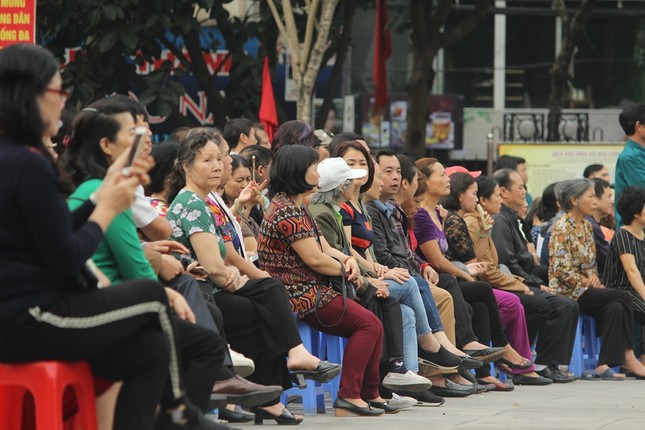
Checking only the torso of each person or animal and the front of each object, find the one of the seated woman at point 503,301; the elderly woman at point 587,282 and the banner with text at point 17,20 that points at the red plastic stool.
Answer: the banner with text

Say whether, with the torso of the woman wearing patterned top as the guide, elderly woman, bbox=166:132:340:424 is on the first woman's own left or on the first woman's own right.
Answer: on the first woman's own right

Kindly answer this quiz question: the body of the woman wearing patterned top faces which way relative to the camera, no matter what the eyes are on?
to the viewer's right

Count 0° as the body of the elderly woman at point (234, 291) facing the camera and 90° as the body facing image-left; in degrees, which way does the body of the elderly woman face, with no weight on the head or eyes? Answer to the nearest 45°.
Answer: approximately 315°

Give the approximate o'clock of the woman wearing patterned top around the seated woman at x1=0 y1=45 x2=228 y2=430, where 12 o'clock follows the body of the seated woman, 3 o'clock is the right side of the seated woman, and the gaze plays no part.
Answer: The woman wearing patterned top is roughly at 10 o'clock from the seated woman.

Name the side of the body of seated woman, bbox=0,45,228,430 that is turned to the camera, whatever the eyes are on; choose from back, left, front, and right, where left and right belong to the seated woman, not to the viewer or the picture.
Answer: right

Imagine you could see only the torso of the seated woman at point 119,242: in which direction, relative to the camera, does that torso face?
to the viewer's right

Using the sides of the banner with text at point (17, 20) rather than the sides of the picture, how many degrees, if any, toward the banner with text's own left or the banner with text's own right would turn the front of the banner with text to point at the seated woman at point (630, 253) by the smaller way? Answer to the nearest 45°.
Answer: approximately 90° to the banner with text's own left

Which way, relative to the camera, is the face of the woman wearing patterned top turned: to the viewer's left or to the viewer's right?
to the viewer's right

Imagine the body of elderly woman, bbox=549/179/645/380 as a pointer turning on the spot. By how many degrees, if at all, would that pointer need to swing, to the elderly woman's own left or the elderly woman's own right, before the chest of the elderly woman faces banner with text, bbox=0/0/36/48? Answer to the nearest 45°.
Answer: approximately 135° to the elderly woman's own right

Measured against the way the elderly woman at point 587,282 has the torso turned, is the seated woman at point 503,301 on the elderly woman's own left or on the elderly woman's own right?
on the elderly woman's own right

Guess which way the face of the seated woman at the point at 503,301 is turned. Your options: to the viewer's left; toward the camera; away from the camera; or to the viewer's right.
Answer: to the viewer's right

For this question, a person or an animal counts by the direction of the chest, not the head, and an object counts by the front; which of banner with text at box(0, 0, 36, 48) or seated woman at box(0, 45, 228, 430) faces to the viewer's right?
the seated woman

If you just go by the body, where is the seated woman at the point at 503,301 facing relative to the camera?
to the viewer's right

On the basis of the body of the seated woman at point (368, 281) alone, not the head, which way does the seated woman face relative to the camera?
to the viewer's right

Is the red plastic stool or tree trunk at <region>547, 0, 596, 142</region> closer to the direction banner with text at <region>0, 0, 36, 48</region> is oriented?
the red plastic stool

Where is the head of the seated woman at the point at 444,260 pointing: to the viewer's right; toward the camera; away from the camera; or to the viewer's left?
to the viewer's right
